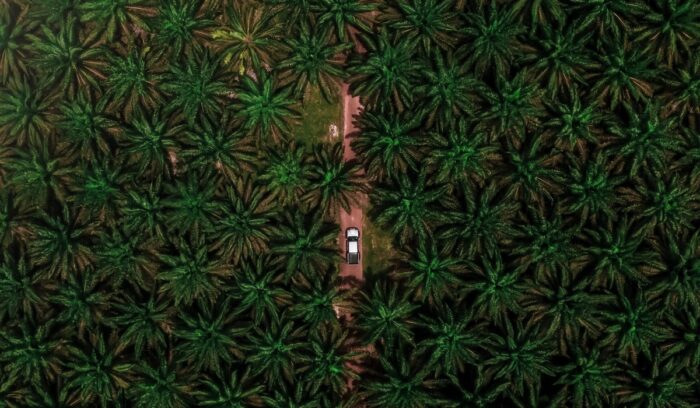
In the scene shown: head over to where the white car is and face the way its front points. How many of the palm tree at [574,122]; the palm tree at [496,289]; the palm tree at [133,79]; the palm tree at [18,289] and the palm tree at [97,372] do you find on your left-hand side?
3

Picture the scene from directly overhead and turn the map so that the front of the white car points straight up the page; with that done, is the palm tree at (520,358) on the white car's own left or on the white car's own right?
on the white car's own right

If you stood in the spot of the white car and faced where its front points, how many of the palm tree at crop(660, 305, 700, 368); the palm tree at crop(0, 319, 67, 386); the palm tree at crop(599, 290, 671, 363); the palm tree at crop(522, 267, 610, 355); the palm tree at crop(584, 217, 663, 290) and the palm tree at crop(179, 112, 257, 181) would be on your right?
4

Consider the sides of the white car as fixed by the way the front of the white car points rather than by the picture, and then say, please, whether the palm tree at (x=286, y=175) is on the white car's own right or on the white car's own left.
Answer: on the white car's own left

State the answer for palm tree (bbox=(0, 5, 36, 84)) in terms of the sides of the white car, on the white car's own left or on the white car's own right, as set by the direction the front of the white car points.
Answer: on the white car's own left

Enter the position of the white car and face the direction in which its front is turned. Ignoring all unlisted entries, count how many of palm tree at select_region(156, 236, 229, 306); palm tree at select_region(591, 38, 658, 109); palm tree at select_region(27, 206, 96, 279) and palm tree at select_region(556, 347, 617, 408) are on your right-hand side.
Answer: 2

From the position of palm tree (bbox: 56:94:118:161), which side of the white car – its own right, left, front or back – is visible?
left

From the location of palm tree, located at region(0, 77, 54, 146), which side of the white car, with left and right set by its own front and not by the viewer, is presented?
left

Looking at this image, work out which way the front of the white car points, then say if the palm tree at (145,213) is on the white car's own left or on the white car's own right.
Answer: on the white car's own left

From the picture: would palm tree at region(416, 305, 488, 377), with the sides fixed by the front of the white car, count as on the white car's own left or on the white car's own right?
on the white car's own right

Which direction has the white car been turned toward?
away from the camera

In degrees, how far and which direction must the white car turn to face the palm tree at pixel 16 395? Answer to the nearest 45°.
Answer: approximately 90° to its left

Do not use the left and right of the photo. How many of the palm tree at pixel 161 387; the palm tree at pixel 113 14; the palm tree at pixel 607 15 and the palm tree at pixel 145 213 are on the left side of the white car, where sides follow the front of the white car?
3

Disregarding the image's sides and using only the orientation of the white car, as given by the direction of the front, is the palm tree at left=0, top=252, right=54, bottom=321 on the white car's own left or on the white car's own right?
on the white car's own left
